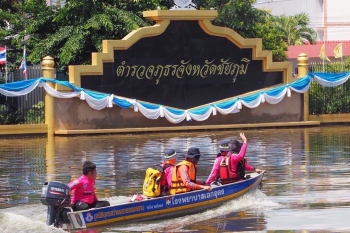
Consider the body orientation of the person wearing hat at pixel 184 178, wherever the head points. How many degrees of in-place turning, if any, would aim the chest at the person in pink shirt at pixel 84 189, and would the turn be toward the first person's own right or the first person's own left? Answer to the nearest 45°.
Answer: approximately 135° to the first person's own right

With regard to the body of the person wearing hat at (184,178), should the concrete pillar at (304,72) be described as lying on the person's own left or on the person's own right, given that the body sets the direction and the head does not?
on the person's own left

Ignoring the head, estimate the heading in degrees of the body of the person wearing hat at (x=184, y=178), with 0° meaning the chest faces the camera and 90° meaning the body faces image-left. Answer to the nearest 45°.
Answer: approximately 270°

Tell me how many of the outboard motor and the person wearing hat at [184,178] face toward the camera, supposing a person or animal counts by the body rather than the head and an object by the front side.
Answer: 0

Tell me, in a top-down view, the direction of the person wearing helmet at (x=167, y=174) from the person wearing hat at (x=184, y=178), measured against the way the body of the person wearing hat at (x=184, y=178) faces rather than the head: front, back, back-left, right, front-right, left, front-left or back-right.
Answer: back

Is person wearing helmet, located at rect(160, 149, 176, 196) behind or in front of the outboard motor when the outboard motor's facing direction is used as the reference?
in front

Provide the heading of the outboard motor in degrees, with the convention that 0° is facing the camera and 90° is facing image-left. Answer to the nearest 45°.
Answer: approximately 225°
